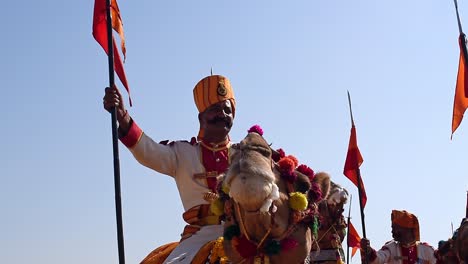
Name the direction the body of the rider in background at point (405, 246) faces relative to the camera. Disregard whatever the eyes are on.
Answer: toward the camera

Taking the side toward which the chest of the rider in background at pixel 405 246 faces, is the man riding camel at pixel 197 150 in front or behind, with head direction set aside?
in front

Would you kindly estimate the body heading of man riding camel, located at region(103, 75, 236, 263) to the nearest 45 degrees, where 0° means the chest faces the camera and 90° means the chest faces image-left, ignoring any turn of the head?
approximately 315°

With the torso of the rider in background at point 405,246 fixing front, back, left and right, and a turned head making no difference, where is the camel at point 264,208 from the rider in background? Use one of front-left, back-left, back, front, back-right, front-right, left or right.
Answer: front

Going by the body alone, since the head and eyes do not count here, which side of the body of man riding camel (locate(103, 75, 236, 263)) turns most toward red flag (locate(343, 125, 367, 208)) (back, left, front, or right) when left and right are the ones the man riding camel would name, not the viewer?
left

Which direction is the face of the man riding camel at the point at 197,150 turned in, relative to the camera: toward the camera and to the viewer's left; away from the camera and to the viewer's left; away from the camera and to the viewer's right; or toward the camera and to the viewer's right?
toward the camera and to the viewer's right
